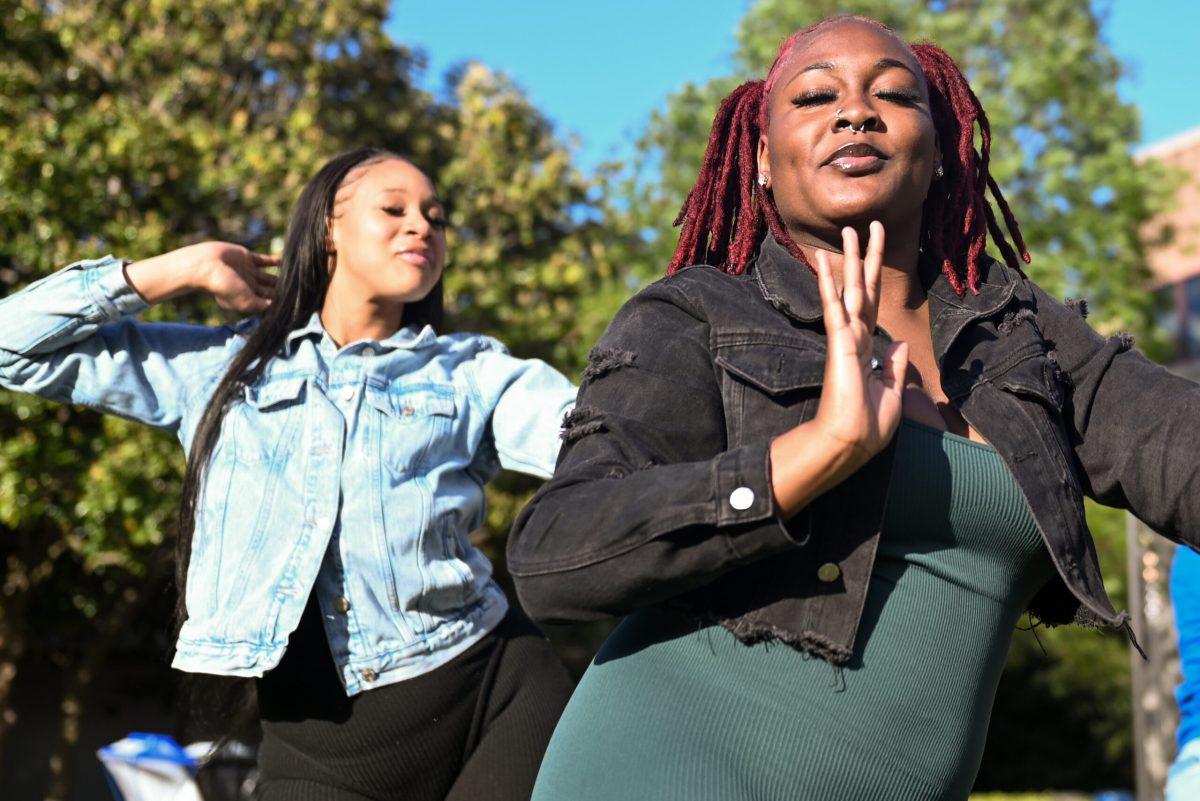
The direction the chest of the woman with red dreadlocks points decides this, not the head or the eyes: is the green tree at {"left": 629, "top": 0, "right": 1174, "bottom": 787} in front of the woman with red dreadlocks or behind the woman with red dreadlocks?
behind

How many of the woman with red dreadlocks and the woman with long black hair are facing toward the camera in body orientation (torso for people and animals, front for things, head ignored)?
2

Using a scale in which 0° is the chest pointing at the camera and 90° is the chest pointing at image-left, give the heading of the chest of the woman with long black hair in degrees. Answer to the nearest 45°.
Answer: approximately 0°

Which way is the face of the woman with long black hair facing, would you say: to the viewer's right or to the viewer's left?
to the viewer's right

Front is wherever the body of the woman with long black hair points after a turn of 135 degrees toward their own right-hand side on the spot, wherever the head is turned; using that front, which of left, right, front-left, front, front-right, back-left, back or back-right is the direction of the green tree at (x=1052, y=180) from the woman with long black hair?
right

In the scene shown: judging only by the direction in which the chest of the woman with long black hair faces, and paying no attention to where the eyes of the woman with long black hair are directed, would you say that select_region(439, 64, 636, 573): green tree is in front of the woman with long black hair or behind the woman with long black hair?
behind

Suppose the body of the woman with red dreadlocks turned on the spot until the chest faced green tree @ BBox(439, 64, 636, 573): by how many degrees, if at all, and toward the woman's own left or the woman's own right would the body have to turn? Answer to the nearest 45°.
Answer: approximately 180°
